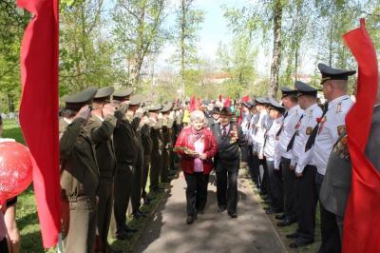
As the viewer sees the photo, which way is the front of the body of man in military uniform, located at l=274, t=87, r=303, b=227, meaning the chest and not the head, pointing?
to the viewer's left

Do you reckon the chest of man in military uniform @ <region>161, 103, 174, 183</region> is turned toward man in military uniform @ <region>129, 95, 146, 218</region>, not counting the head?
no

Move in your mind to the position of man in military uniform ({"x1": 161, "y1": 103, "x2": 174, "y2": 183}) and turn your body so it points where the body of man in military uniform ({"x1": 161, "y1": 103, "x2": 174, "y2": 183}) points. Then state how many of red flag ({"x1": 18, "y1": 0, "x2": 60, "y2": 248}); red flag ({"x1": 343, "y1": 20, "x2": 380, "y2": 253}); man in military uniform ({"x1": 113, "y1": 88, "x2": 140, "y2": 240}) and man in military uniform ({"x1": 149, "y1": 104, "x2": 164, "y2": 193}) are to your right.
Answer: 4

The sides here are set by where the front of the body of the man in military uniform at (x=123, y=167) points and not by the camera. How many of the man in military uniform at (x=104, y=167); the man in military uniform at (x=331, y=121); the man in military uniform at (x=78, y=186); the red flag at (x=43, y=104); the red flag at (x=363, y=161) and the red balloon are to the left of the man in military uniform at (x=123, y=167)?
0

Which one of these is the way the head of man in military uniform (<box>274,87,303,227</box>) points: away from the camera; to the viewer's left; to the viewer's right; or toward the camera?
to the viewer's left

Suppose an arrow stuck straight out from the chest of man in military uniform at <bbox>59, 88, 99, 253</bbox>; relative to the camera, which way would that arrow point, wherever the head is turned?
to the viewer's right

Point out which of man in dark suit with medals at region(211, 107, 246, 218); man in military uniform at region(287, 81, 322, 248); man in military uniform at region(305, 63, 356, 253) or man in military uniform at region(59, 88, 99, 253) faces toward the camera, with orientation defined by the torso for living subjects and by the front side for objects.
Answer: man in dark suit with medals at region(211, 107, 246, 218)

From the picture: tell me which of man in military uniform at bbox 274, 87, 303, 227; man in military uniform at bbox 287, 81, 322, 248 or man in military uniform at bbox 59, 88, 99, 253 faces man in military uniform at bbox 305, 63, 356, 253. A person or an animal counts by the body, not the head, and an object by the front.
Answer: man in military uniform at bbox 59, 88, 99, 253

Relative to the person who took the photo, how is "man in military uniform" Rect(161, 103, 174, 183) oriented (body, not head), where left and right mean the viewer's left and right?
facing to the right of the viewer

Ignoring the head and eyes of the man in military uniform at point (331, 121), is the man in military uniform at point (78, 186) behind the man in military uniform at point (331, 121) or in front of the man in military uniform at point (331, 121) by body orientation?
in front

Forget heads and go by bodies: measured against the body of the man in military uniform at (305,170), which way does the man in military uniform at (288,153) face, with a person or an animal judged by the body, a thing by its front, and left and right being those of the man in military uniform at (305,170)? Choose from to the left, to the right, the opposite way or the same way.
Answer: the same way

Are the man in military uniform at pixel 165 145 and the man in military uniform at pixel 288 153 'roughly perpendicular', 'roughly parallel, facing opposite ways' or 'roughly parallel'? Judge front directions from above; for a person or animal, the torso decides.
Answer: roughly parallel, facing opposite ways

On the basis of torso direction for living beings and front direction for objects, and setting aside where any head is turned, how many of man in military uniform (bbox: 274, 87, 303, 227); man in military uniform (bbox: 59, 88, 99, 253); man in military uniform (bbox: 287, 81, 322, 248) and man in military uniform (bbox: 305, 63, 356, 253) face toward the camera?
0

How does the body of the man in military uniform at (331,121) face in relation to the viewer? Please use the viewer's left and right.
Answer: facing to the left of the viewer

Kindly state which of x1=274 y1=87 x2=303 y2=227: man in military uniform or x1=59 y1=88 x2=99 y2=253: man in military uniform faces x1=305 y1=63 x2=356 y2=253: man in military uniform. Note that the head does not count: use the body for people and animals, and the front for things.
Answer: x1=59 y1=88 x2=99 y2=253: man in military uniform

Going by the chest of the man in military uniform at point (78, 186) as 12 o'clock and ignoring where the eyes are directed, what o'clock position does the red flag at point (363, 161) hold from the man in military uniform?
The red flag is roughly at 1 o'clock from the man in military uniform.

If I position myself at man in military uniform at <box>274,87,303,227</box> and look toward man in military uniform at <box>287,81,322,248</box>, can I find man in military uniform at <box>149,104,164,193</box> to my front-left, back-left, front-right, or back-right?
back-right

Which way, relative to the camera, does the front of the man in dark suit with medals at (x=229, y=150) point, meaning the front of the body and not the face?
toward the camera

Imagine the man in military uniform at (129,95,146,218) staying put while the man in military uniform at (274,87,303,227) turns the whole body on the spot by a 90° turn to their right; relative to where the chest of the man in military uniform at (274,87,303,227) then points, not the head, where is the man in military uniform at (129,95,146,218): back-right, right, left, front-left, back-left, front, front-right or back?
left

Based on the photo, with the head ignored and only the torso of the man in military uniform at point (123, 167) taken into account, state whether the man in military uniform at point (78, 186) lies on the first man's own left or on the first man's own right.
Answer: on the first man's own right

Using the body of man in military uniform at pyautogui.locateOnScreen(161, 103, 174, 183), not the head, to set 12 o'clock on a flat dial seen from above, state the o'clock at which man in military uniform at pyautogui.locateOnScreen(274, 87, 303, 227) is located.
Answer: man in military uniform at pyautogui.locateOnScreen(274, 87, 303, 227) is roughly at 2 o'clock from man in military uniform at pyautogui.locateOnScreen(161, 103, 174, 183).
